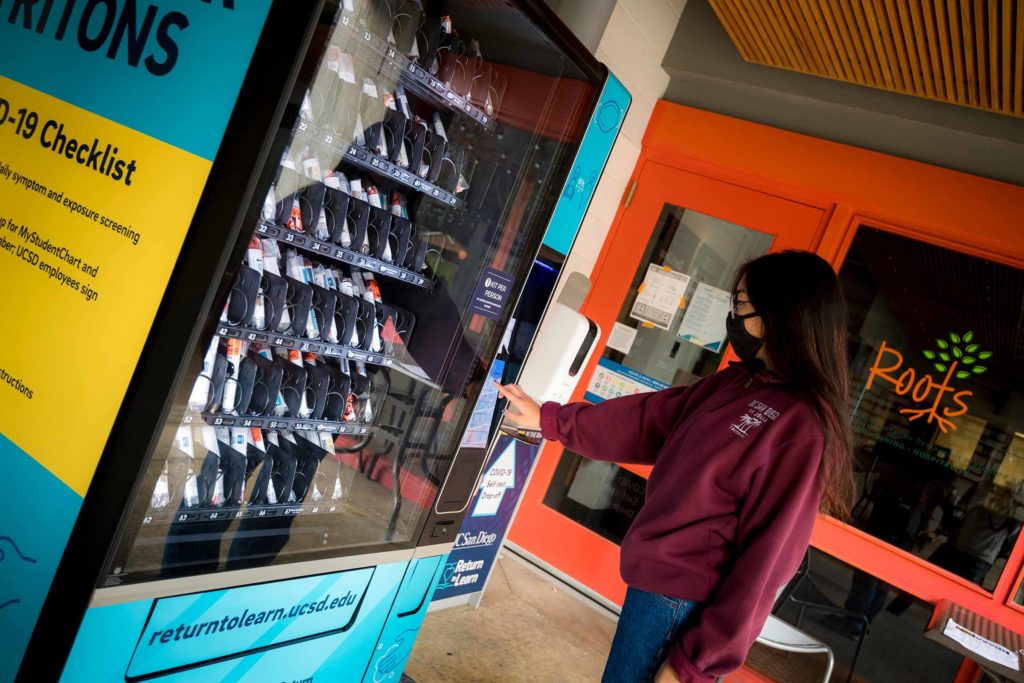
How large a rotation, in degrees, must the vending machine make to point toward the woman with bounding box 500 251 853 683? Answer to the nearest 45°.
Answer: approximately 45° to its left

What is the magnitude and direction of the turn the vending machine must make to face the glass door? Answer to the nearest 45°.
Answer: approximately 90° to its left

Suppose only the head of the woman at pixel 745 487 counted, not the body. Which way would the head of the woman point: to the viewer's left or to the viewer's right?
to the viewer's left

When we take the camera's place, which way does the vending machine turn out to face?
facing the viewer and to the right of the viewer

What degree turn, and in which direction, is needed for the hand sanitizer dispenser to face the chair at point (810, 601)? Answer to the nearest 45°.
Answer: approximately 90° to its left

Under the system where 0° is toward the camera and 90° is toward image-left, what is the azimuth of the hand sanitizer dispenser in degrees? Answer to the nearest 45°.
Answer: approximately 315°
